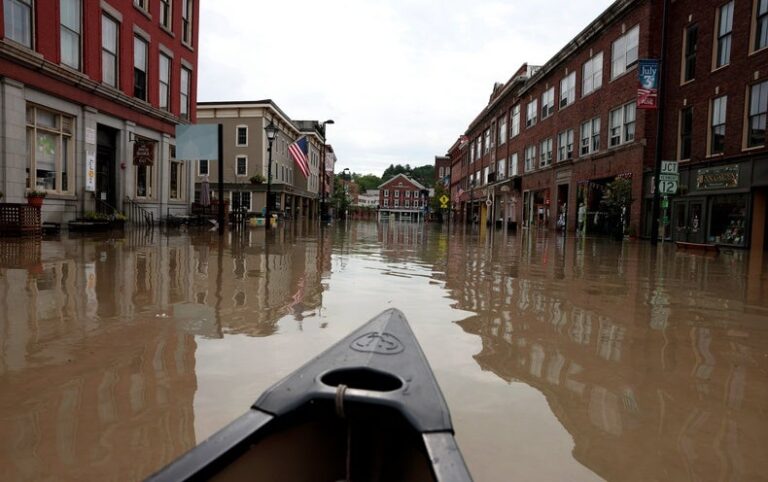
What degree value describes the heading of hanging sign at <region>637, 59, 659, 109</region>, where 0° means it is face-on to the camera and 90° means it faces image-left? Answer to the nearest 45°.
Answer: approximately 0°

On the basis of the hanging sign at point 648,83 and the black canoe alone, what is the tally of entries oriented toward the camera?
1

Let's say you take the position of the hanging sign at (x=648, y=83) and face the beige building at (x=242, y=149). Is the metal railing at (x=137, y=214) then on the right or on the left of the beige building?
left

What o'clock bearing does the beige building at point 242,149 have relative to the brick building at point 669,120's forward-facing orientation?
The beige building is roughly at 2 o'clock from the brick building.

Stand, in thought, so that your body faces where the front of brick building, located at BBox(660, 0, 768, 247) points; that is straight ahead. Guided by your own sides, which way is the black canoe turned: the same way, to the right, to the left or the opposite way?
to the right

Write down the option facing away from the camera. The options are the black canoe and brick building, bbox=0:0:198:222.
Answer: the black canoe

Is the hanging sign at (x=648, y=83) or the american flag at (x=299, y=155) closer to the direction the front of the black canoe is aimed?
the american flag

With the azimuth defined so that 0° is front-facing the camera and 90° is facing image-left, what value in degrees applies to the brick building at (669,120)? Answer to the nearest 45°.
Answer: approximately 45°

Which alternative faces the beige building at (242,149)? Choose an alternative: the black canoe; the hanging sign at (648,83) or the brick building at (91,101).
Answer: the black canoe

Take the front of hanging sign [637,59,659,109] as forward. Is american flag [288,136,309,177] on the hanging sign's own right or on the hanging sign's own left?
on the hanging sign's own right

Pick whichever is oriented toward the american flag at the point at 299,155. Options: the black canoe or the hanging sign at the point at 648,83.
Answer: the black canoe

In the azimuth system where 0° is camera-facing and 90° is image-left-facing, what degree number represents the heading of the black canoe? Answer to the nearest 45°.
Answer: approximately 180°

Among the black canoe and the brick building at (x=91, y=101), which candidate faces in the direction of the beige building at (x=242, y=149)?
the black canoe

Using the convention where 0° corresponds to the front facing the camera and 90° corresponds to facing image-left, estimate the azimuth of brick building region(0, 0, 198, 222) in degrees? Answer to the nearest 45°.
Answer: approximately 315°
